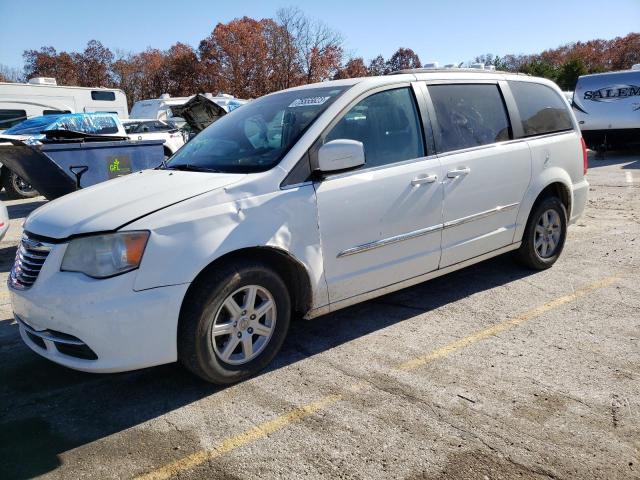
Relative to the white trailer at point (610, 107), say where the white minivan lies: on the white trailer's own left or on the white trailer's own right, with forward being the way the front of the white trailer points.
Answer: on the white trailer's own left

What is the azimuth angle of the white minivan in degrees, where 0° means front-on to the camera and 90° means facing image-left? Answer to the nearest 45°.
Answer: approximately 45°

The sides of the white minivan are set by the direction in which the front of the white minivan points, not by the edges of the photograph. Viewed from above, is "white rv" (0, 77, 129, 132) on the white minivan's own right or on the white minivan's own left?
on the white minivan's own right

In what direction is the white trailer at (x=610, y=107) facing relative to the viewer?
to the viewer's left

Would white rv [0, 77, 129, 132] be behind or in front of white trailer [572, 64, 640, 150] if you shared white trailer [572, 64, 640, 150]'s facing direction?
in front

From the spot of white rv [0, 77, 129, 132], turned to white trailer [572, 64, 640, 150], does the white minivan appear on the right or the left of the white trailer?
right

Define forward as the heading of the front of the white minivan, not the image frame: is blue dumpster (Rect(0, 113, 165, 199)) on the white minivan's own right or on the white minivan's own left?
on the white minivan's own right

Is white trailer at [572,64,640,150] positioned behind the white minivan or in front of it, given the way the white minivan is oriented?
behind
